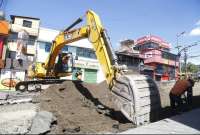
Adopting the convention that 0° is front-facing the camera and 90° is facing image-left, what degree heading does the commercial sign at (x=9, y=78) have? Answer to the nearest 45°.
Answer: approximately 0°

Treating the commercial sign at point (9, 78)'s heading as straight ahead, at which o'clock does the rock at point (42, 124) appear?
The rock is roughly at 12 o'clock from the commercial sign.

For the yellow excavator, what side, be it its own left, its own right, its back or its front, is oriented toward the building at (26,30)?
back
